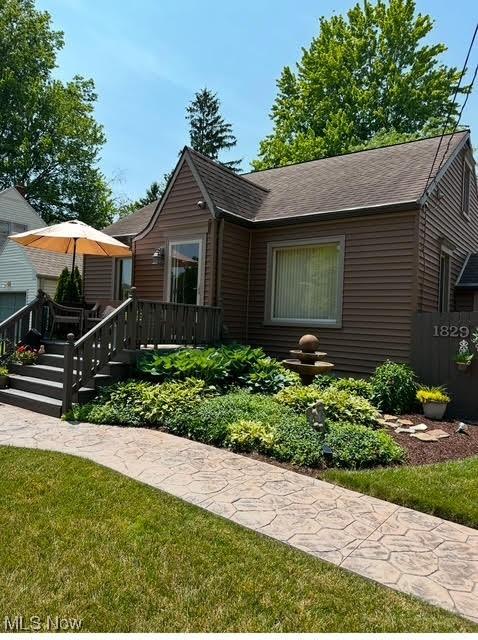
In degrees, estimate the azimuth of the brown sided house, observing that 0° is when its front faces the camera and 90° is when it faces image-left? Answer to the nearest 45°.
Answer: approximately 45°

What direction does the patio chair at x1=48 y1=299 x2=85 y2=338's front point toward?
to the viewer's right

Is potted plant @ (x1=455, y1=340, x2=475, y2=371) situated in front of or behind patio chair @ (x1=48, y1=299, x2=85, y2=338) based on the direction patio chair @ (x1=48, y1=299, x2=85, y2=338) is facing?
in front

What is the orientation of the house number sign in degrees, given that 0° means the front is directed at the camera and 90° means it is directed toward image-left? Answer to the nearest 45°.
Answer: approximately 0°

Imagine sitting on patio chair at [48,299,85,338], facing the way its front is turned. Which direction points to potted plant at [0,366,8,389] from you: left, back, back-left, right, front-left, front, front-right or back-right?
back-right

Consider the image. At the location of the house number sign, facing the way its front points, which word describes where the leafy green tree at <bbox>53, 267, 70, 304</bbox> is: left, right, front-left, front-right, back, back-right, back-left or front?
right

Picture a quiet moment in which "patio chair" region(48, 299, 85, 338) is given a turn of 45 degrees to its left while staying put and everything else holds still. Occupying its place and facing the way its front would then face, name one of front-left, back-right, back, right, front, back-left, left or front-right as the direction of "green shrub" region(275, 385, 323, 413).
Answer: right

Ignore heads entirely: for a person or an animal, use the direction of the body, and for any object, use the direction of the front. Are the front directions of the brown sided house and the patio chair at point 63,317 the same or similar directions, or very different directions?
very different directions

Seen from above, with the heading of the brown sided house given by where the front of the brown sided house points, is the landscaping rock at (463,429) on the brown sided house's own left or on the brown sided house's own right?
on the brown sided house's own left

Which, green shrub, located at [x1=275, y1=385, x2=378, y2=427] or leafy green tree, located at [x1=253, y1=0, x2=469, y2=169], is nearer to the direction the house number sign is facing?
the green shrub

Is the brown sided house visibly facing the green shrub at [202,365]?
yes
